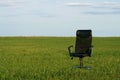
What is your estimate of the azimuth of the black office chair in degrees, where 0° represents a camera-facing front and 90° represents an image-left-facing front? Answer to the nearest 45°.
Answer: approximately 45°
